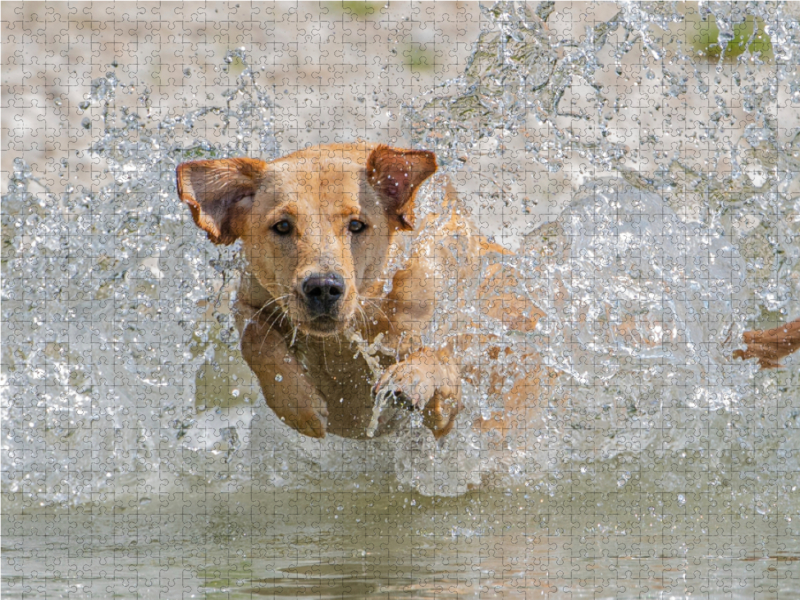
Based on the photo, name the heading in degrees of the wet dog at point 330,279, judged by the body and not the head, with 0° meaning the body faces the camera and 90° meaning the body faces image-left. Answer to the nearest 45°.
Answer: approximately 45°
